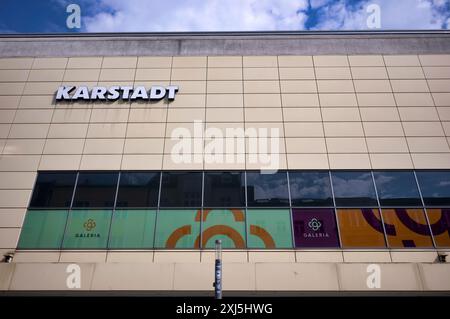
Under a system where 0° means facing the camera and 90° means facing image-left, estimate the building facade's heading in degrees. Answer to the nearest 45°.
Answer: approximately 0°
